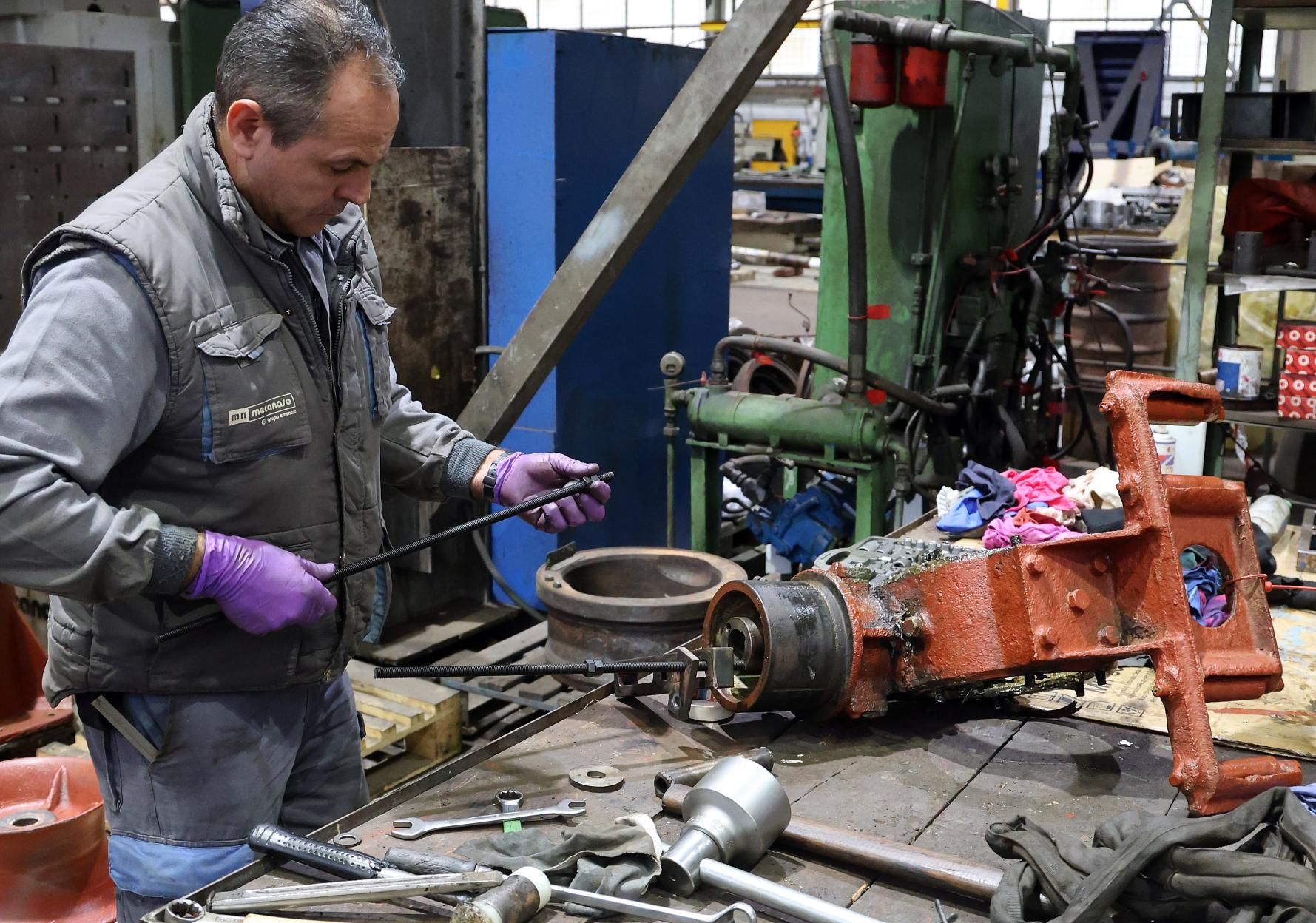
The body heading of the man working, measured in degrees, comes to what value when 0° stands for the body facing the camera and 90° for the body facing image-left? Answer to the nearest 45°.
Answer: approximately 315°

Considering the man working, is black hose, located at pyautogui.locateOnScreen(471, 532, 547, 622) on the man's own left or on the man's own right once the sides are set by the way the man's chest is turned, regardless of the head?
on the man's own left

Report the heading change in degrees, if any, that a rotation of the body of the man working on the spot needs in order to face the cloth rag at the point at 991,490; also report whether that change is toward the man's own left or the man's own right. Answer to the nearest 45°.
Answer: approximately 90° to the man's own left

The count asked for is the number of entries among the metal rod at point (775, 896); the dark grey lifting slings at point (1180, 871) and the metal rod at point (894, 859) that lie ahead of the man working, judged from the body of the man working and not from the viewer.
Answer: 3

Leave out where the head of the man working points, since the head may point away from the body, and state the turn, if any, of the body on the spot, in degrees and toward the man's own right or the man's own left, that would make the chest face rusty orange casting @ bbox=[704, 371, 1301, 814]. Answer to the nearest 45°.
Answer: approximately 45° to the man's own left

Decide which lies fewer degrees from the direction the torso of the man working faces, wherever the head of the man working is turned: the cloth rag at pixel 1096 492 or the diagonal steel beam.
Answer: the cloth rag

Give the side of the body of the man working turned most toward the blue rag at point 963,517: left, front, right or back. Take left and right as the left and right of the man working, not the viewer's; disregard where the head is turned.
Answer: left

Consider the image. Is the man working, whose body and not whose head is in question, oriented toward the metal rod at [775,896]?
yes

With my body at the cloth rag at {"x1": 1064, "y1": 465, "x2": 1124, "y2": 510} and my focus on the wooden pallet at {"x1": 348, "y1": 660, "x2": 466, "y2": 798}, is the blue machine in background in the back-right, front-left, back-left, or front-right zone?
front-right

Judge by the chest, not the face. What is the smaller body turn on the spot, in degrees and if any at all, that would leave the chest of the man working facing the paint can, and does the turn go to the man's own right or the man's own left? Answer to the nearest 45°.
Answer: approximately 90° to the man's own left
